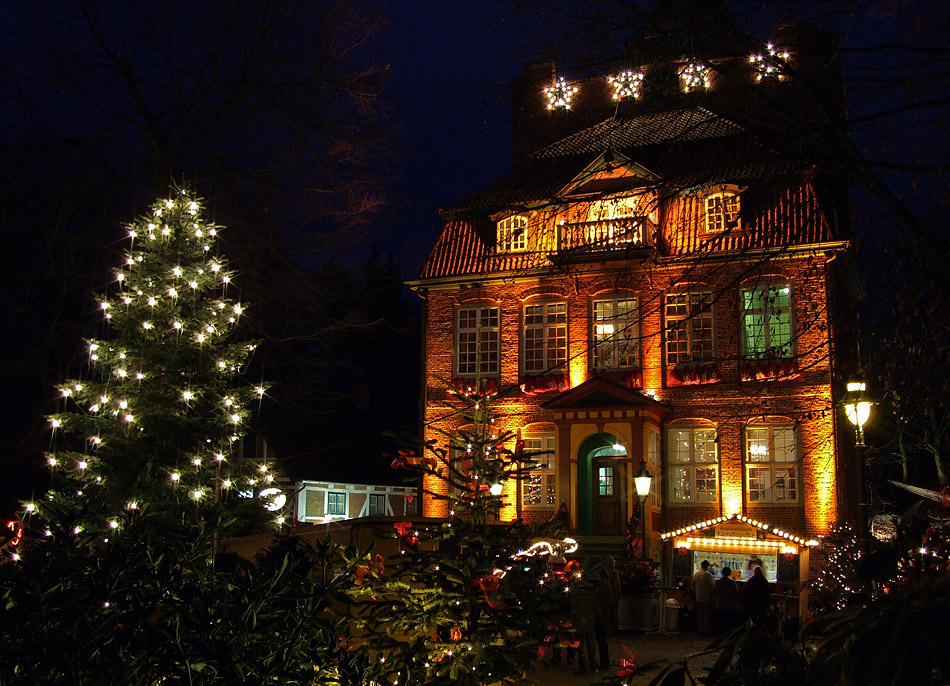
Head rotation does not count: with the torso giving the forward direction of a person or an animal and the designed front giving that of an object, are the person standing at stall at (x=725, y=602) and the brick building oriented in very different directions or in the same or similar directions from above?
very different directions

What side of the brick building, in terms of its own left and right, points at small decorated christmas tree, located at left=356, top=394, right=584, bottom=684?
front

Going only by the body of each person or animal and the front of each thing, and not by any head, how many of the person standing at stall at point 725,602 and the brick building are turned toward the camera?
1

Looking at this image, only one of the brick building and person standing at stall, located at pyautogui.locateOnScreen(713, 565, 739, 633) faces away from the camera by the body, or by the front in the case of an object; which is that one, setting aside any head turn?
the person standing at stall

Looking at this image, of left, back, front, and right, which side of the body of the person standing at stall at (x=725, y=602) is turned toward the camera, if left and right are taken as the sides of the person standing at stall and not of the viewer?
back

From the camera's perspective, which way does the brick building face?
toward the camera

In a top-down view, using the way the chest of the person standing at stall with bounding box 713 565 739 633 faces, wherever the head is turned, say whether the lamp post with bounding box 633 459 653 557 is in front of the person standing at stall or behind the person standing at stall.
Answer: in front
